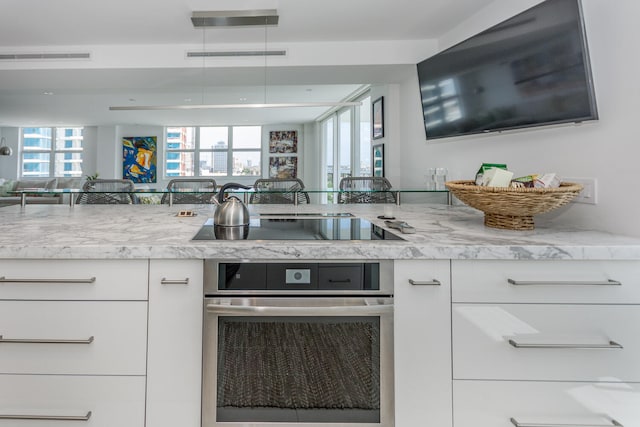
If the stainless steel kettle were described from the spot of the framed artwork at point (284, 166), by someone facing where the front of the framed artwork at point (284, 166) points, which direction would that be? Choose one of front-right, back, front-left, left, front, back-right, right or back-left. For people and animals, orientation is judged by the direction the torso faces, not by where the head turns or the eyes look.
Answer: front

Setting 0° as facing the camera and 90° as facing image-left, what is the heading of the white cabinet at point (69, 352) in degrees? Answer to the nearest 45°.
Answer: approximately 0°

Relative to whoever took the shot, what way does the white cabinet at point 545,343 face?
facing the viewer

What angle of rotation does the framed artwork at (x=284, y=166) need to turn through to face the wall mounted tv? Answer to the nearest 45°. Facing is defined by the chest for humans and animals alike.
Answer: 0° — it already faces it

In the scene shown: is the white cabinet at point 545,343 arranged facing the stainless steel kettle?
no

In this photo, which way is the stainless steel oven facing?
toward the camera

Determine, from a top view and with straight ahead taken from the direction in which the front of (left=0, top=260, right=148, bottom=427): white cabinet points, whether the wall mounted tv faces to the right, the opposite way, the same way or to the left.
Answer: to the right

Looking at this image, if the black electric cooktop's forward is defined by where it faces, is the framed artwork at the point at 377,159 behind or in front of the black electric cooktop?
behind

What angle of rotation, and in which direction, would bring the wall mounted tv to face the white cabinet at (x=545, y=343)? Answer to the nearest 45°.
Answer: approximately 45° to its left

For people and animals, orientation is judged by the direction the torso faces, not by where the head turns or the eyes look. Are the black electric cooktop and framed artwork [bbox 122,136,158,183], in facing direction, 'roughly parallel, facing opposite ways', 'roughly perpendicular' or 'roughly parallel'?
roughly parallel

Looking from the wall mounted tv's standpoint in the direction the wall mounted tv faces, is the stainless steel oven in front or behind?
in front

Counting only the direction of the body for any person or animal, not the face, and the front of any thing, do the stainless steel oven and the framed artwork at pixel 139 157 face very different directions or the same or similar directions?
same or similar directions

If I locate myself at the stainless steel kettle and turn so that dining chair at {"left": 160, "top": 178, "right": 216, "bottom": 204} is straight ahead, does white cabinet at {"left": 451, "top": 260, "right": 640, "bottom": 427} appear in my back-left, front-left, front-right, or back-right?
back-right

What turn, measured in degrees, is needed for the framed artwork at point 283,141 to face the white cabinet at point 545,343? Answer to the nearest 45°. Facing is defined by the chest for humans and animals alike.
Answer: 0° — it already faces it

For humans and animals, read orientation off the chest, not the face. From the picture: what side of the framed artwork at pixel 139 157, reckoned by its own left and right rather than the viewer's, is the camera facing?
front
